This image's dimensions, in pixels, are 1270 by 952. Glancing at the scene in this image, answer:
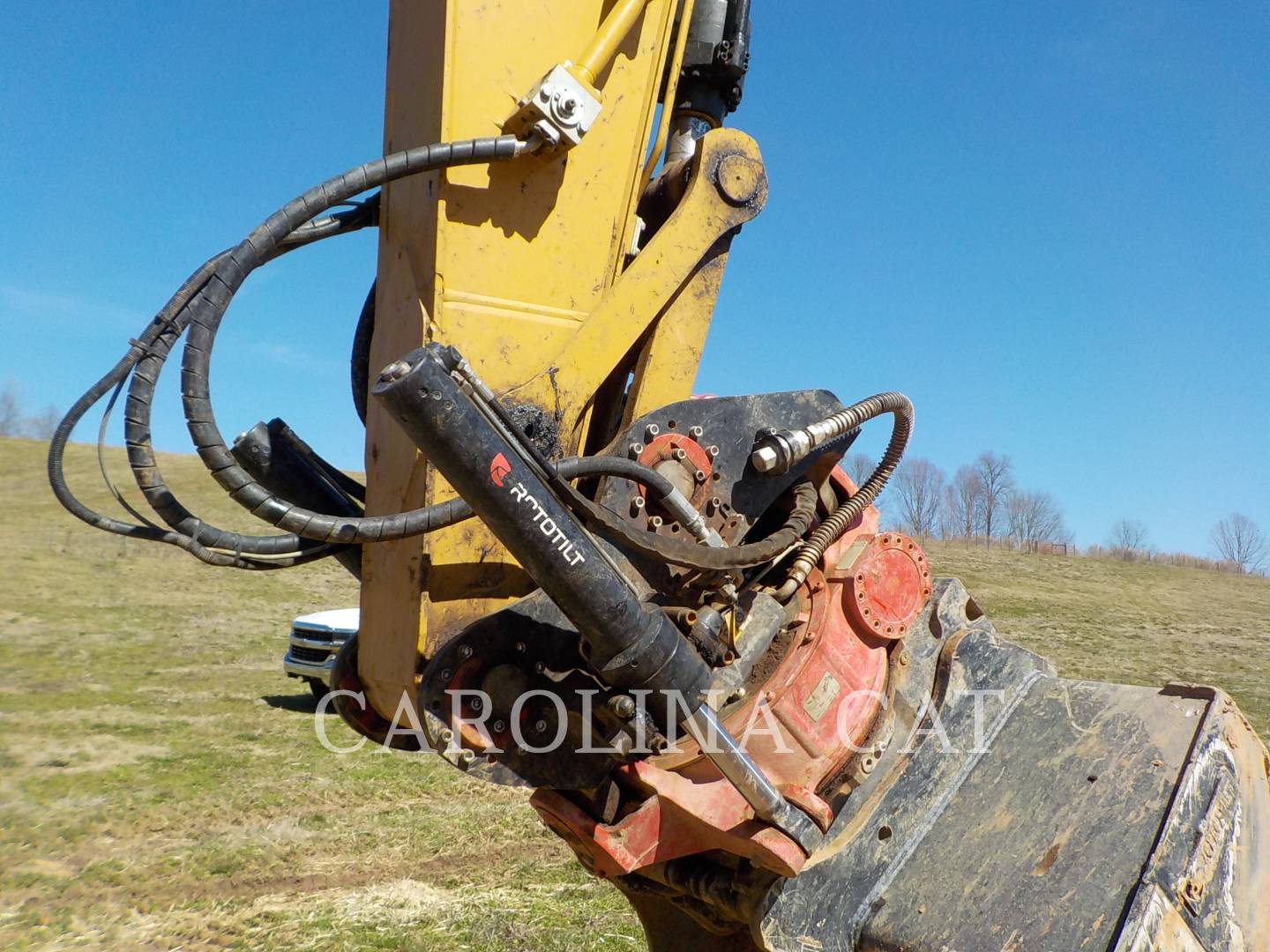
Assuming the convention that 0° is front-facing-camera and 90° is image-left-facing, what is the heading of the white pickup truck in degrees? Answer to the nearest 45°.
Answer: approximately 45°

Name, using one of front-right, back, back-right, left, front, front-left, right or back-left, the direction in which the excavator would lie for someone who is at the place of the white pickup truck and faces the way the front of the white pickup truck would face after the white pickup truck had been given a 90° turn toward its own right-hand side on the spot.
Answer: back-left
